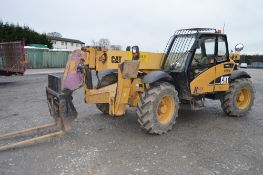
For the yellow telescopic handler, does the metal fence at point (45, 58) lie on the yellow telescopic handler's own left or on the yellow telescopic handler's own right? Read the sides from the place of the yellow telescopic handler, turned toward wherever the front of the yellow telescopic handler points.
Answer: on the yellow telescopic handler's own right

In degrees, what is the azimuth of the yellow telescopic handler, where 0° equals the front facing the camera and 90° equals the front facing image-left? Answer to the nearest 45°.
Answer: approximately 45°

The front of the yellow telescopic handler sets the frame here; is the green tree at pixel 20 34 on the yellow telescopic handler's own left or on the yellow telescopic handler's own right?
on the yellow telescopic handler's own right
